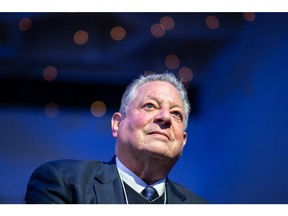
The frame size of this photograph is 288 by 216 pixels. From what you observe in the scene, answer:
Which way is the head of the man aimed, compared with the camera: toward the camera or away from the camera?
toward the camera

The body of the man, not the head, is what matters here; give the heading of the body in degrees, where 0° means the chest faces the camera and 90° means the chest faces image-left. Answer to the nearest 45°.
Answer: approximately 315°
